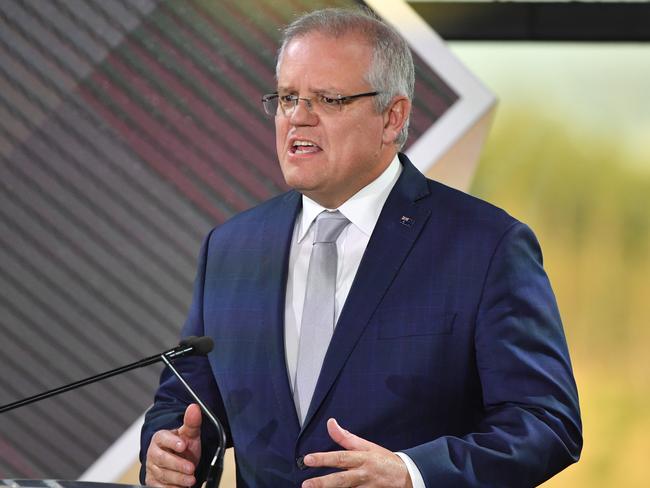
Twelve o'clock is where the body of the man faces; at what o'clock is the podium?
The podium is roughly at 12 o'clock from the man.

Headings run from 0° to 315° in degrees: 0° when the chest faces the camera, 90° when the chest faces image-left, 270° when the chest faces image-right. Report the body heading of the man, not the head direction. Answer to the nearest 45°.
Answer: approximately 45°
